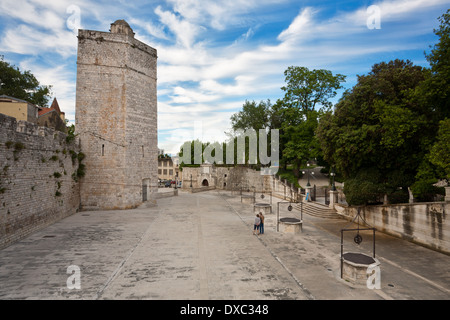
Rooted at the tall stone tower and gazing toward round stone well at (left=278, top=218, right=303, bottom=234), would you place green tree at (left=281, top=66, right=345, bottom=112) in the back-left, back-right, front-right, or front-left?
front-left

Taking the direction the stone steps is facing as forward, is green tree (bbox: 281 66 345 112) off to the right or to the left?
on its right

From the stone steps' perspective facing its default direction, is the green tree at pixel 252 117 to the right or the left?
on its right

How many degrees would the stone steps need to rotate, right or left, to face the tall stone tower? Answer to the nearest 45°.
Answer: approximately 45° to its right

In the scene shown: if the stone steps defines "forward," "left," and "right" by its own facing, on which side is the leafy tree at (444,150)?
on its left

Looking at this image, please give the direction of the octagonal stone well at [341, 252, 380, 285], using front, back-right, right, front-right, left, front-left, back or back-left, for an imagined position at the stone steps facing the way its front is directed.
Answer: front-left

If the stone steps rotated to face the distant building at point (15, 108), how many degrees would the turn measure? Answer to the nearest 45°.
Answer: approximately 45° to its right

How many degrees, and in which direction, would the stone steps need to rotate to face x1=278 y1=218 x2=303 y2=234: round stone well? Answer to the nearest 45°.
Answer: approximately 45° to its left

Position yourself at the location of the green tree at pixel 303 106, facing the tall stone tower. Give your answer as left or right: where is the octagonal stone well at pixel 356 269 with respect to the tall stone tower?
left

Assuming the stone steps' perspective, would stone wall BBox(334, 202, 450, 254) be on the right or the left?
on its left

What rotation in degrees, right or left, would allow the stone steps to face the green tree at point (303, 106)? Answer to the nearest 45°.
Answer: approximately 135° to its right

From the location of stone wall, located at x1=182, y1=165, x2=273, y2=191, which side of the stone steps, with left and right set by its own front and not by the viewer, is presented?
right

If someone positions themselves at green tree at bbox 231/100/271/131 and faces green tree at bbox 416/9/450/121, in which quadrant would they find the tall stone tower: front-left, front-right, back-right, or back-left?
front-right

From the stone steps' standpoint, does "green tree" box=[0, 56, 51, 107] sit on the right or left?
on its right

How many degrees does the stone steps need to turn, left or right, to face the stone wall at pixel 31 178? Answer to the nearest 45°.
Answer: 0° — it already faces it

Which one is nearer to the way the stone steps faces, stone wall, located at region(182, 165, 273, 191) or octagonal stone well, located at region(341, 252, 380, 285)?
the octagonal stone well

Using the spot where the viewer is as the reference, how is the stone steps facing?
facing the viewer and to the left of the viewer
